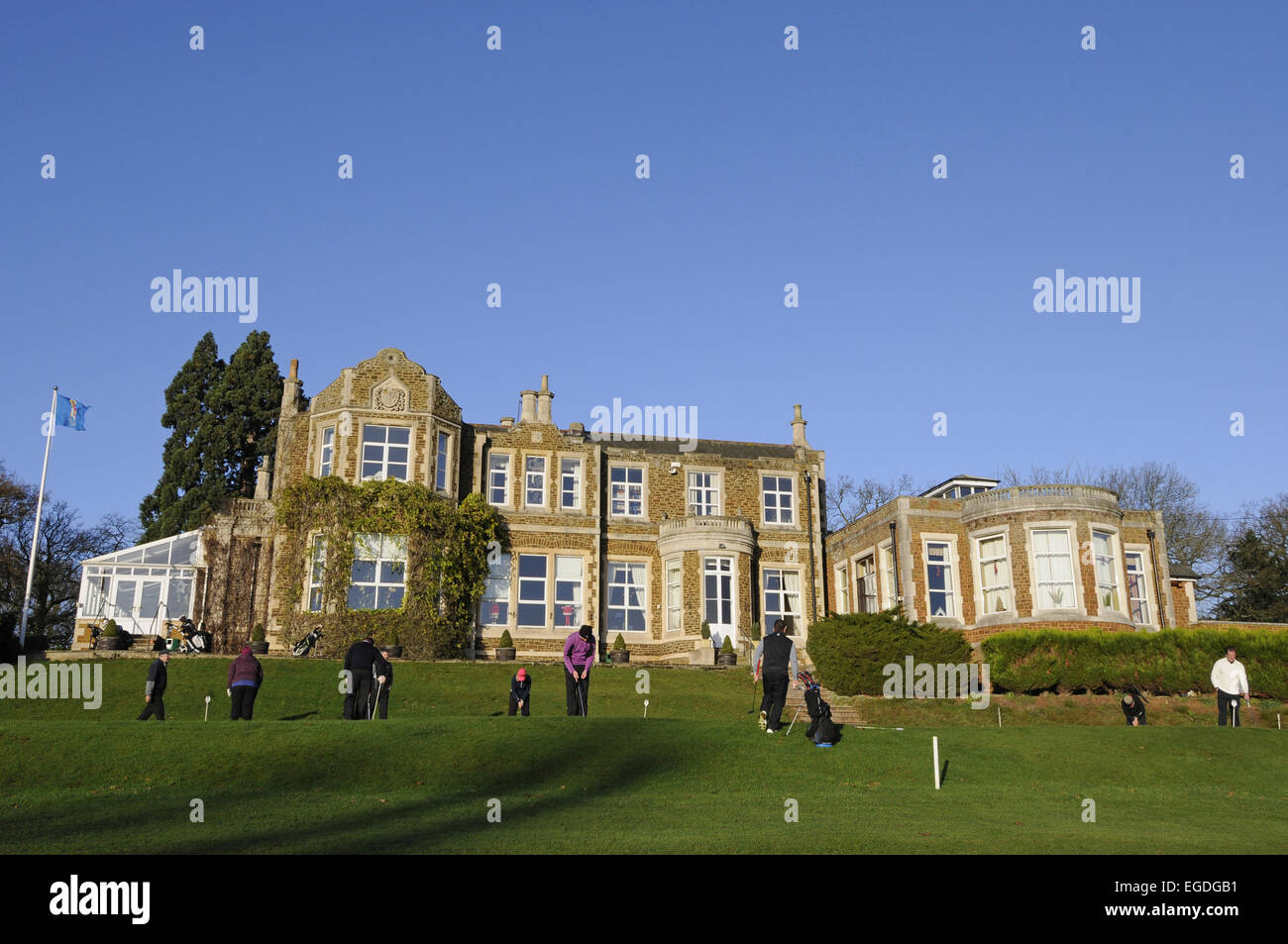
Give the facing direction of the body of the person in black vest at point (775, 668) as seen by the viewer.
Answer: away from the camera

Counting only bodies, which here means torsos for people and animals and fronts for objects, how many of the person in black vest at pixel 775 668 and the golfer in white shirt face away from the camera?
1

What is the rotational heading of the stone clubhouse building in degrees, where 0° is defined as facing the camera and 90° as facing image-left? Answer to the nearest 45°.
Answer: approximately 0°

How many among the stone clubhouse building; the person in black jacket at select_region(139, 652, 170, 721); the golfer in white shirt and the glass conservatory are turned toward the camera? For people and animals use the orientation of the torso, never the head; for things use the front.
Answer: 3

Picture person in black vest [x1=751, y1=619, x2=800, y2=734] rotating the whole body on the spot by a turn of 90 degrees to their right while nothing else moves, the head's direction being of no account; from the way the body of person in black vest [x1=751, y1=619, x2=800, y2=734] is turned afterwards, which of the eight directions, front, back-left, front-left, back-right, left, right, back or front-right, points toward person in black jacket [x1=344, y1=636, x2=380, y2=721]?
back

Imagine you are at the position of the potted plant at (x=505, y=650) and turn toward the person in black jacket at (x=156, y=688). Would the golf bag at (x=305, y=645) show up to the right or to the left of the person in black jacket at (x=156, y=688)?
right

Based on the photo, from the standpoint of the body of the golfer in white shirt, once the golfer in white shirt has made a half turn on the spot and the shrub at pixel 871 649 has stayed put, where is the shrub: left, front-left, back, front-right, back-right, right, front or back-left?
left

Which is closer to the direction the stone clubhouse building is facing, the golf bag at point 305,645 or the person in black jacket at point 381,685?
the person in black jacket

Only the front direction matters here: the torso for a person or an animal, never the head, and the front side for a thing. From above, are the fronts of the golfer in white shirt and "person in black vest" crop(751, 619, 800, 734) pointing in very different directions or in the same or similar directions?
very different directions

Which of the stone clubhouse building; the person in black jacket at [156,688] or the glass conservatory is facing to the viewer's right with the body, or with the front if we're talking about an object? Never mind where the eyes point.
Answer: the person in black jacket
